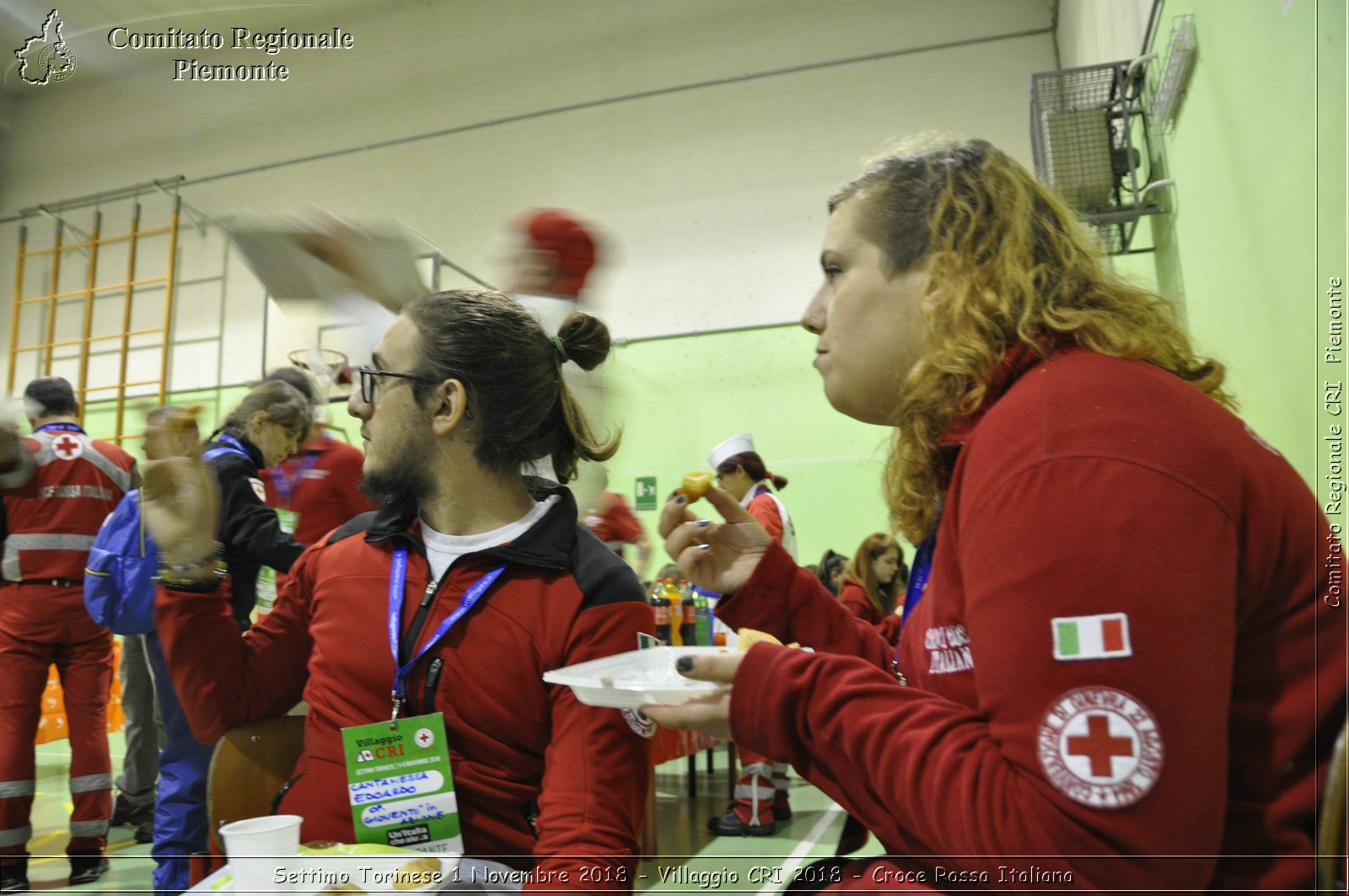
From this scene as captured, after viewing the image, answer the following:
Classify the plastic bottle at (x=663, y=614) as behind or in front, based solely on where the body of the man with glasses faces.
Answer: behind

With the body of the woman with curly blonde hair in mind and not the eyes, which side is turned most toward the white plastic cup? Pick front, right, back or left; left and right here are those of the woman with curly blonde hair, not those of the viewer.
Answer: front

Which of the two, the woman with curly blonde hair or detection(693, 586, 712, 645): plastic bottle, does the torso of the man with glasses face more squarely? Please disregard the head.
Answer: the woman with curly blonde hair

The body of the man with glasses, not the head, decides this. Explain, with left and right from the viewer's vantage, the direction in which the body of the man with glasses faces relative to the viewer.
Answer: facing the viewer and to the left of the viewer

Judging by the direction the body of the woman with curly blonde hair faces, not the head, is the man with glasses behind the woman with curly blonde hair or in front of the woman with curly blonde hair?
in front

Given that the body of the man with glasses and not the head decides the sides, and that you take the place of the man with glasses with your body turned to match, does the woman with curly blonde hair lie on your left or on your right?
on your left

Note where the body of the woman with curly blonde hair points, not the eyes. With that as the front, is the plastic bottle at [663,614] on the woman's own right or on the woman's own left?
on the woman's own right

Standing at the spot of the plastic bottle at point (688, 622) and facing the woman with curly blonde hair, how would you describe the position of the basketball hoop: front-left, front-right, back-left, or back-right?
back-right

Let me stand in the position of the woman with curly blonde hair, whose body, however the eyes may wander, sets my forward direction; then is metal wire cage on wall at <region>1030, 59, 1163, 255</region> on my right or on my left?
on my right

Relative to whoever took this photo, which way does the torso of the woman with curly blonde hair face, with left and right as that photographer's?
facing to the left of the viewer

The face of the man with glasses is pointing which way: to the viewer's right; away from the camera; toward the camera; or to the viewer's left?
to the viewer's left

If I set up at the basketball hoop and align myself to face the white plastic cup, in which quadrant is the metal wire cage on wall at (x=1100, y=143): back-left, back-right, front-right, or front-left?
front-left

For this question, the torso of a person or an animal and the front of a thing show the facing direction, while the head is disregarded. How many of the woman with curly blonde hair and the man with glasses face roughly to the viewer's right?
0

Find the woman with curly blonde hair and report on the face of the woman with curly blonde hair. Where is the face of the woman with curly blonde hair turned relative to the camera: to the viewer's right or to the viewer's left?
to the viewer's left

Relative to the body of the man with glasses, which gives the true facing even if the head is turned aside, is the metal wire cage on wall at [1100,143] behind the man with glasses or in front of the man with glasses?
behind
